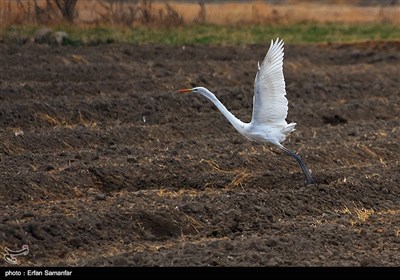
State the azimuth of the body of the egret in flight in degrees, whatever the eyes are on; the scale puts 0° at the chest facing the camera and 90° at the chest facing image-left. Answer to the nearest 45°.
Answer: approximately 90°

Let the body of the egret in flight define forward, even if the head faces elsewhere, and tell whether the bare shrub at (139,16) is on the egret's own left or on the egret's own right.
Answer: on the egret's own right
